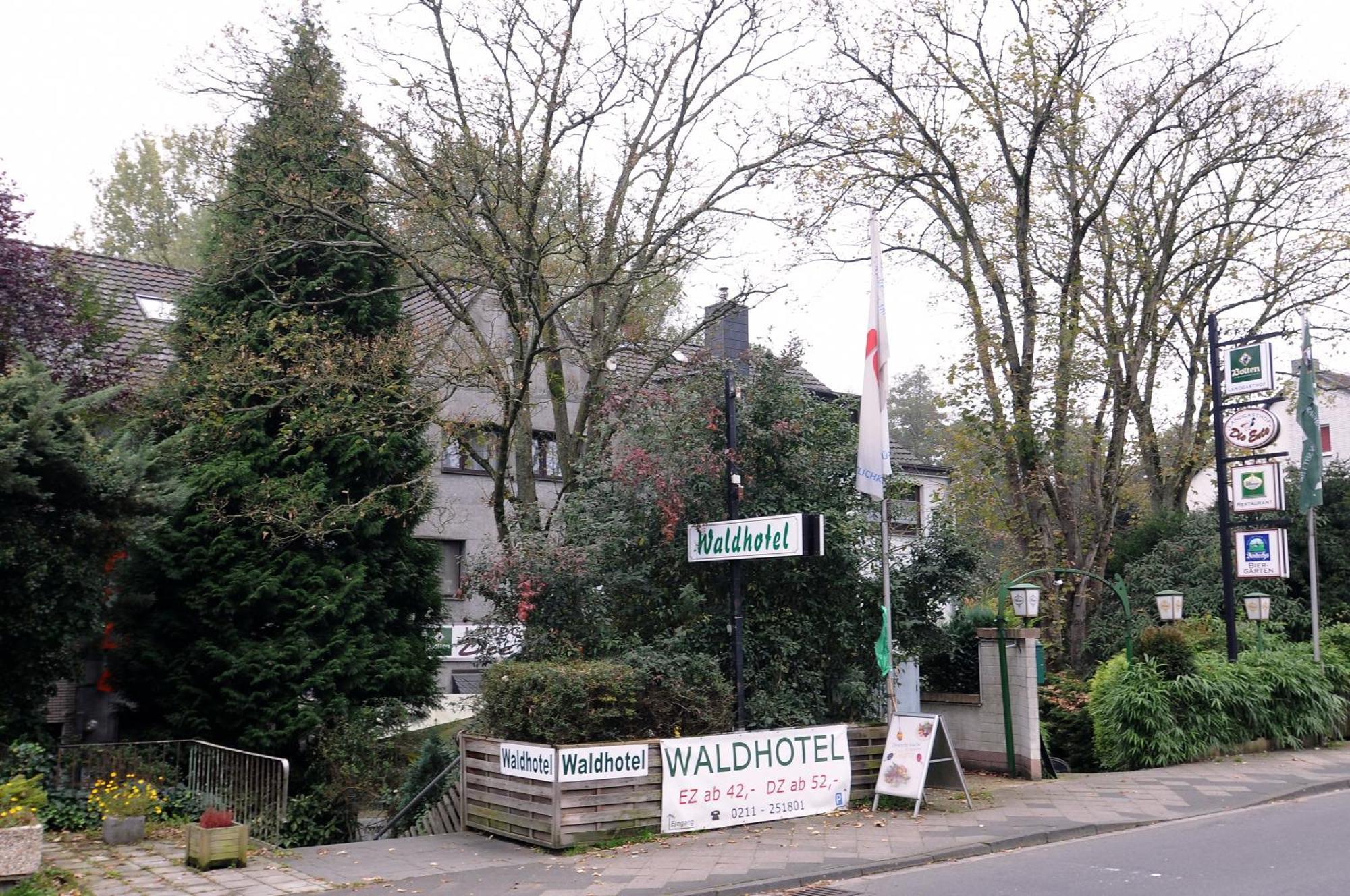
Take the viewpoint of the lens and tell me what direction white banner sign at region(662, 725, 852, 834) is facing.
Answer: facing the viewer and to the right of the viewer

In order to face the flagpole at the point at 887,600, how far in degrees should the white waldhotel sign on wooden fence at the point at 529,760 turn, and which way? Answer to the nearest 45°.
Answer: approximately 135° to its left

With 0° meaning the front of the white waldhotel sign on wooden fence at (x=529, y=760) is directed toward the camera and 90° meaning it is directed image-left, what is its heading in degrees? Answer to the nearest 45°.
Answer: approximately 45°

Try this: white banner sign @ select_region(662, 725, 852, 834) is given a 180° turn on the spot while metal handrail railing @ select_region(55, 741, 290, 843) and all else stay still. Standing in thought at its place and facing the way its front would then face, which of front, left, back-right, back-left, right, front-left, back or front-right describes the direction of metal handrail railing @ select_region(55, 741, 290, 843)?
front-left

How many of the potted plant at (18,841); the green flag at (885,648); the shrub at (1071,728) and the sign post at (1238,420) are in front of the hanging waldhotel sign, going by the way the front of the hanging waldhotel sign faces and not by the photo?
1
